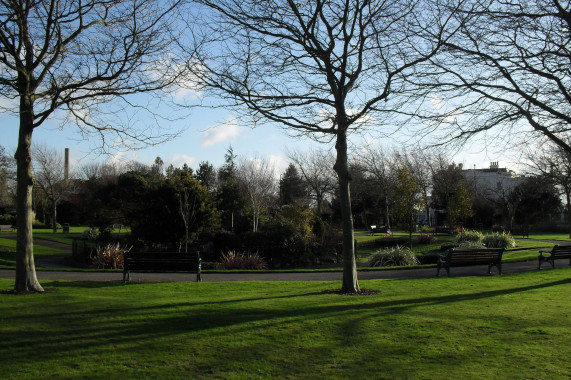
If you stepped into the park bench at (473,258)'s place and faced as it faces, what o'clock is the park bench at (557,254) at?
the park bench at (557,254) is roughly at 3 o'clock from the park bench at (473,258).

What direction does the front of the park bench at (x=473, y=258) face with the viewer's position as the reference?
facing away from the viewer and to the left of the viewer

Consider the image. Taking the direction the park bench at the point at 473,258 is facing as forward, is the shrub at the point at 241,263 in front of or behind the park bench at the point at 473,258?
in front

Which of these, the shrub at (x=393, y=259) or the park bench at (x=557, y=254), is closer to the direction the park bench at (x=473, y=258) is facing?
the shrub

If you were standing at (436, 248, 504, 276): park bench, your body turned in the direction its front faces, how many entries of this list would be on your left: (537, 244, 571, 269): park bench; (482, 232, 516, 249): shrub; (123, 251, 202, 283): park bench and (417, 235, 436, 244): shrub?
1

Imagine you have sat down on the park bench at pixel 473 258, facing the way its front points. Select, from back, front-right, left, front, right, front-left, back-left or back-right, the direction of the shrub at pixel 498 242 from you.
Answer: front-right

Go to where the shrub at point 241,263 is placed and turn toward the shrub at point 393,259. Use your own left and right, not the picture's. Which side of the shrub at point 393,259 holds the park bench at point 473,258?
right
